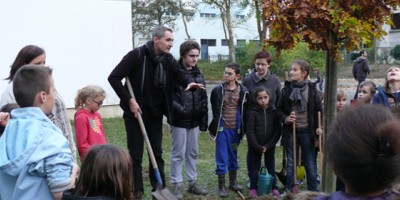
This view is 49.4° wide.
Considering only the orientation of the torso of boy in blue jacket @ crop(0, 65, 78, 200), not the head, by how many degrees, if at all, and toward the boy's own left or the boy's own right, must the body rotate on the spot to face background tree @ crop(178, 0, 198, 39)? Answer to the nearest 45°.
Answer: approximately 45° to the boy's own left

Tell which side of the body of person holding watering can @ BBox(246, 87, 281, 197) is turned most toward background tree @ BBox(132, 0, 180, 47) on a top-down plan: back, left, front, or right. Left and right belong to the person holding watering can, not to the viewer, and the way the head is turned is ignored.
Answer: back

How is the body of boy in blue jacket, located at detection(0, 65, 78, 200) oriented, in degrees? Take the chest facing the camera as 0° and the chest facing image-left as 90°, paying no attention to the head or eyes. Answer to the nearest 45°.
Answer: approximately 225°

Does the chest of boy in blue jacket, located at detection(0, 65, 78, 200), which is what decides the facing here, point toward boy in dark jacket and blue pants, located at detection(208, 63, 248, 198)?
yes

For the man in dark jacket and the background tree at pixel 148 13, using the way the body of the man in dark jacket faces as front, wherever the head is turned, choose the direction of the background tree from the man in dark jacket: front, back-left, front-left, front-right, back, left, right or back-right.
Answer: back-left

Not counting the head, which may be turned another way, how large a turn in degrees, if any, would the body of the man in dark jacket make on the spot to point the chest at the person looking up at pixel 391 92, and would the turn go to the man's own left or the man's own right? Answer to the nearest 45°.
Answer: approximately 45° to the man's own left

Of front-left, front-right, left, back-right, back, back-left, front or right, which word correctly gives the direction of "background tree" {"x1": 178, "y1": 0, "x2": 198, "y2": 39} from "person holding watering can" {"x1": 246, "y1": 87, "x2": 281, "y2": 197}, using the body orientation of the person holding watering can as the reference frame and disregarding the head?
back

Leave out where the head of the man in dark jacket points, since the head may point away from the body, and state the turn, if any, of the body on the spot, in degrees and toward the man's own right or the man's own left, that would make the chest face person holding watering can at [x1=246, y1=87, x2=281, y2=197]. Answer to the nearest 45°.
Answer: approximately 45° to the man's own left

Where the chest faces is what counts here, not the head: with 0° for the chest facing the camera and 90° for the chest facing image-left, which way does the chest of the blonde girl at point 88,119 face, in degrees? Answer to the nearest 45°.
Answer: approximately 315°
